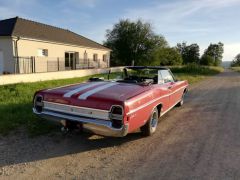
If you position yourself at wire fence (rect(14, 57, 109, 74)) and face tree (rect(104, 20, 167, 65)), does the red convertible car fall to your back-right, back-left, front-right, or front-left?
back-right

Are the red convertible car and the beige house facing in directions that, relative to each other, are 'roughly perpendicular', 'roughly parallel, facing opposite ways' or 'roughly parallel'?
roughly perpendicular

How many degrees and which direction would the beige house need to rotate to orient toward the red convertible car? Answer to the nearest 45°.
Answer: approximately 45° to its right

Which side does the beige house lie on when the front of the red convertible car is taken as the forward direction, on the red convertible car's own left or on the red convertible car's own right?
on the red convertible car's own left

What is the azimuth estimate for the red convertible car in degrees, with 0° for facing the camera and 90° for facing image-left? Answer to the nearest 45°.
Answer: approximately 225°

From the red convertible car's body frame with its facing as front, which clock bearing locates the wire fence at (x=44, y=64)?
The wire fence is roughly at 10 o'clock from the red convertible car.

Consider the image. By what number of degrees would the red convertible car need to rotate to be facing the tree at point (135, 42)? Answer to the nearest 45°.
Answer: approximately 45° to its left
